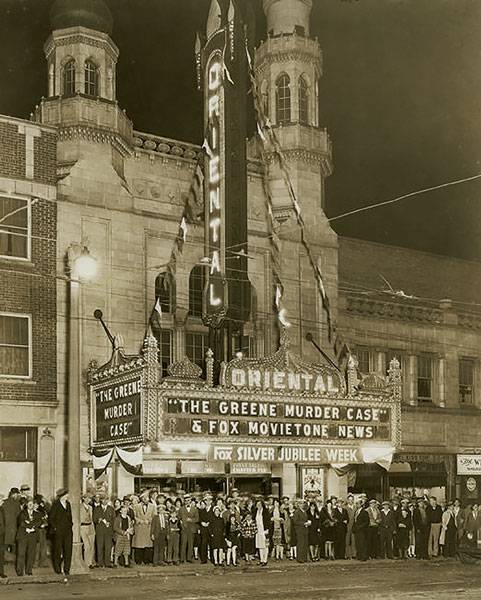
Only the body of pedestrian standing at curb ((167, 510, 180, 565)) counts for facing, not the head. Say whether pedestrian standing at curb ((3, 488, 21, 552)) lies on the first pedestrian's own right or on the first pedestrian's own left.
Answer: on the first pedestrian's own right

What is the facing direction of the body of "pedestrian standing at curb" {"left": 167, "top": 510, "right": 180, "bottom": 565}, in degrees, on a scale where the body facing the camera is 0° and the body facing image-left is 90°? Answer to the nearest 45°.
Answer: approximately 0°

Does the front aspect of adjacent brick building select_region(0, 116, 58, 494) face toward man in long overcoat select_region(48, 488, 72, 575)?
yes

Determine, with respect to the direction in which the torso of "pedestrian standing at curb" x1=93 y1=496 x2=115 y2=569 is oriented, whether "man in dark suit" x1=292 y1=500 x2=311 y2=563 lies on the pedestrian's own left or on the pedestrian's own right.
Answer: on the pedestrian's own left

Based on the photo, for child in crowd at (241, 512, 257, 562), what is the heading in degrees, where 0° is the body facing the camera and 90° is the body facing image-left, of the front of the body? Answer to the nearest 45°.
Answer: approximately 0°
